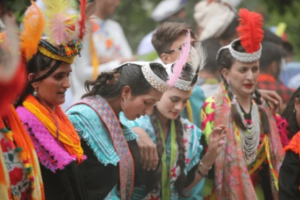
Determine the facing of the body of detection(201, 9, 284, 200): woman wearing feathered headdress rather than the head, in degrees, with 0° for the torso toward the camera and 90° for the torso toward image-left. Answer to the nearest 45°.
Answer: approximately 315°

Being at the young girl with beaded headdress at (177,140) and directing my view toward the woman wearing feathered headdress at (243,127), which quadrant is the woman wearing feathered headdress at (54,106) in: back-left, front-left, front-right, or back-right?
back-right

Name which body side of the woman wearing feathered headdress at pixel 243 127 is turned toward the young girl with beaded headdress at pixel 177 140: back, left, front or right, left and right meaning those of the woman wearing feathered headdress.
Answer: right

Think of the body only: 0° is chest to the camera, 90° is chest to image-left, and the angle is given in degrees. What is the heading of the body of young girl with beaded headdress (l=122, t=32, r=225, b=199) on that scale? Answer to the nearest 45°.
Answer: approximately 0°

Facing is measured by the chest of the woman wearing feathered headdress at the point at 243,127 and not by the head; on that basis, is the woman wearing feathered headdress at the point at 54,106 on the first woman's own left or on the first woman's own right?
on the first woman's own right

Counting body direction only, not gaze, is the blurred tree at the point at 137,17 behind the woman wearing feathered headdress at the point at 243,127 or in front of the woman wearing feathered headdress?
behind

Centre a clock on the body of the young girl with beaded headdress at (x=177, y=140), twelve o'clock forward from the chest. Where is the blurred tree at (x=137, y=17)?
The blurred tree is roughly at 6 o'clock from the young girl with beaded headdress.
